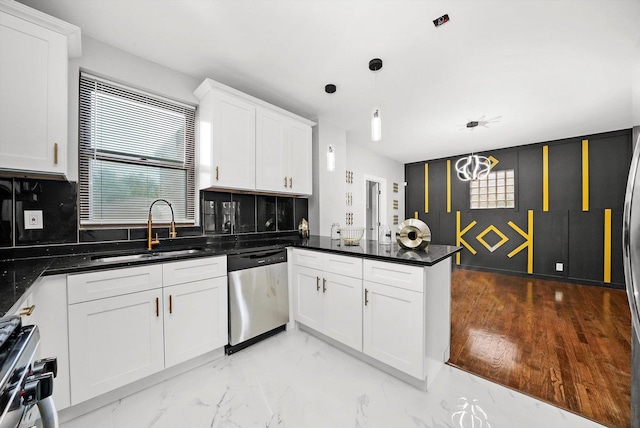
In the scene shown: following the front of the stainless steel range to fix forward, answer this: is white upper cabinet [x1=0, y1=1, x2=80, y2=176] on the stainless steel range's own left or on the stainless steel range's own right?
on the stainless steel range's own left

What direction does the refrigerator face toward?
to the viewer's left

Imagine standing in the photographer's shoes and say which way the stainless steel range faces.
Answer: facing to the right of the viewer

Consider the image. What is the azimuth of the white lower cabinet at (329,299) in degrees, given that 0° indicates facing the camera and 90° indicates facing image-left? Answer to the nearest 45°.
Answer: approximately 45°

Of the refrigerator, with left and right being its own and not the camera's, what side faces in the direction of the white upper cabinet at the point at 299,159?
front

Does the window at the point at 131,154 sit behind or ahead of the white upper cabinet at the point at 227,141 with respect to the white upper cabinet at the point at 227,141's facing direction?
behind

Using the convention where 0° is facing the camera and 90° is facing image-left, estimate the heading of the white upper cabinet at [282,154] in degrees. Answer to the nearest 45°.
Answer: approximately 315°

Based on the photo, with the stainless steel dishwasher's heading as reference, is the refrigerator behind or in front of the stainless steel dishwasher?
in front

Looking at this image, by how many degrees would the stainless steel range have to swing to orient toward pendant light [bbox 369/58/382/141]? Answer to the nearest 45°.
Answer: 0° — it already faces it

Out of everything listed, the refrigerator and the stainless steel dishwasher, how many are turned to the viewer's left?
1
